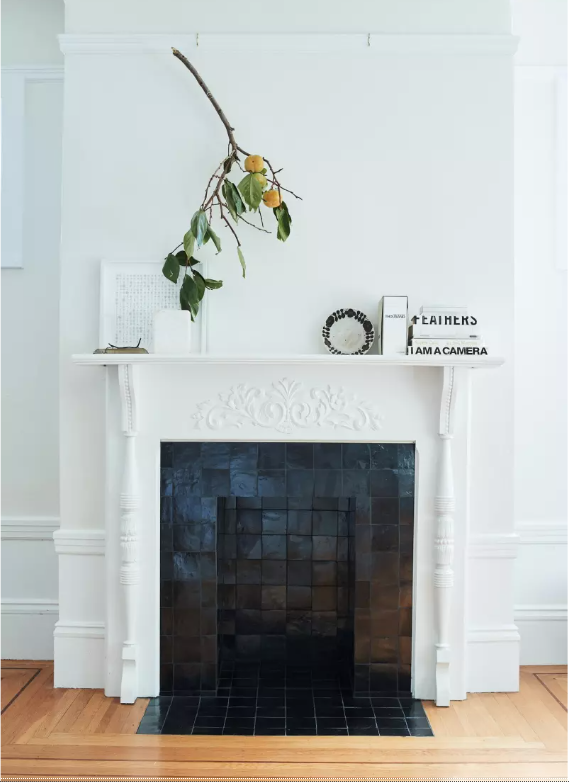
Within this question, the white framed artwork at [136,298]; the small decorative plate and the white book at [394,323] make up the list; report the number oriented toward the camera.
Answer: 3

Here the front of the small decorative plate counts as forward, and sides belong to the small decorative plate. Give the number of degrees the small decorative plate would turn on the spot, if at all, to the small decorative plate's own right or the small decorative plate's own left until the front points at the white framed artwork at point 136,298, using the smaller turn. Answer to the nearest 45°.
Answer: approximately 90° to the small decorative plate's own right

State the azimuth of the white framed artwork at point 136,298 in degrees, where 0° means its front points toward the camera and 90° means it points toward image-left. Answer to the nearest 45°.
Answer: approximately 0°

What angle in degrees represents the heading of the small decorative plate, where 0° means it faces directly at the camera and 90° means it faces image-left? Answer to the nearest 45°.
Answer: approximately 0°

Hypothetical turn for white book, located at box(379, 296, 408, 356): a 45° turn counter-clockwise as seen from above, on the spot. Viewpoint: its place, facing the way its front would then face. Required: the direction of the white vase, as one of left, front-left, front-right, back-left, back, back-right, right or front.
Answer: back-right
